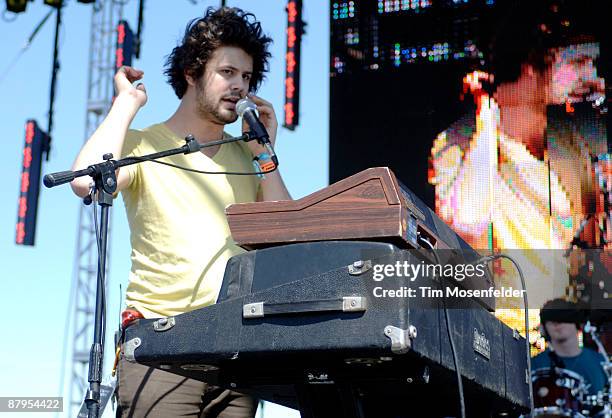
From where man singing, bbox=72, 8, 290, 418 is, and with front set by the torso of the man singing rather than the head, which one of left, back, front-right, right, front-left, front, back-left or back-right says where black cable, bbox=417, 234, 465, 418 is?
front

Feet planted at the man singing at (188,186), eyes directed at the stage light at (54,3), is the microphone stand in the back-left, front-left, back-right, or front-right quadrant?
back-left

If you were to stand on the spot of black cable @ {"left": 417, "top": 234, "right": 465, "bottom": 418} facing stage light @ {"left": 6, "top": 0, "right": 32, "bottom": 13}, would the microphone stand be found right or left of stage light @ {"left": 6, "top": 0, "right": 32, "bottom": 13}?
left

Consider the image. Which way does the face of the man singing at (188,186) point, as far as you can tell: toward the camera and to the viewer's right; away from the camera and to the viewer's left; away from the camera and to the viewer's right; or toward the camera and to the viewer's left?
toward the camera and to the viewer's right

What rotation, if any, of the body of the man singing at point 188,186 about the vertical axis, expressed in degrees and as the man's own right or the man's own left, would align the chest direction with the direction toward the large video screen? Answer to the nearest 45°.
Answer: approximately 90° to the man's own left

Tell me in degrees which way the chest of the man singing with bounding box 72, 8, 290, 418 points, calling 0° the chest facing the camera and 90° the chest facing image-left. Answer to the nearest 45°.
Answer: approximately 315°

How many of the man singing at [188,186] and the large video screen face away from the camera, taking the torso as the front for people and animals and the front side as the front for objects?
0

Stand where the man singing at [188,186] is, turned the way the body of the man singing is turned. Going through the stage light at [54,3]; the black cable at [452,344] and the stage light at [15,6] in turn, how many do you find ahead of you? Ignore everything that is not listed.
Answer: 1

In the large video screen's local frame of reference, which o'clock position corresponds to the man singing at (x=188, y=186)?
The man singing is roughly at 1 o'clock from the large video screen.

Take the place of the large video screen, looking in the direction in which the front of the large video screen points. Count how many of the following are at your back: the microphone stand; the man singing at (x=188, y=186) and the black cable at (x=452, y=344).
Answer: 0

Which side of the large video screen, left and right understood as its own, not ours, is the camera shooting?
front

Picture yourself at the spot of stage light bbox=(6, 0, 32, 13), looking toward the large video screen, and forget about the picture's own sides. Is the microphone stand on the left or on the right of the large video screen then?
right
